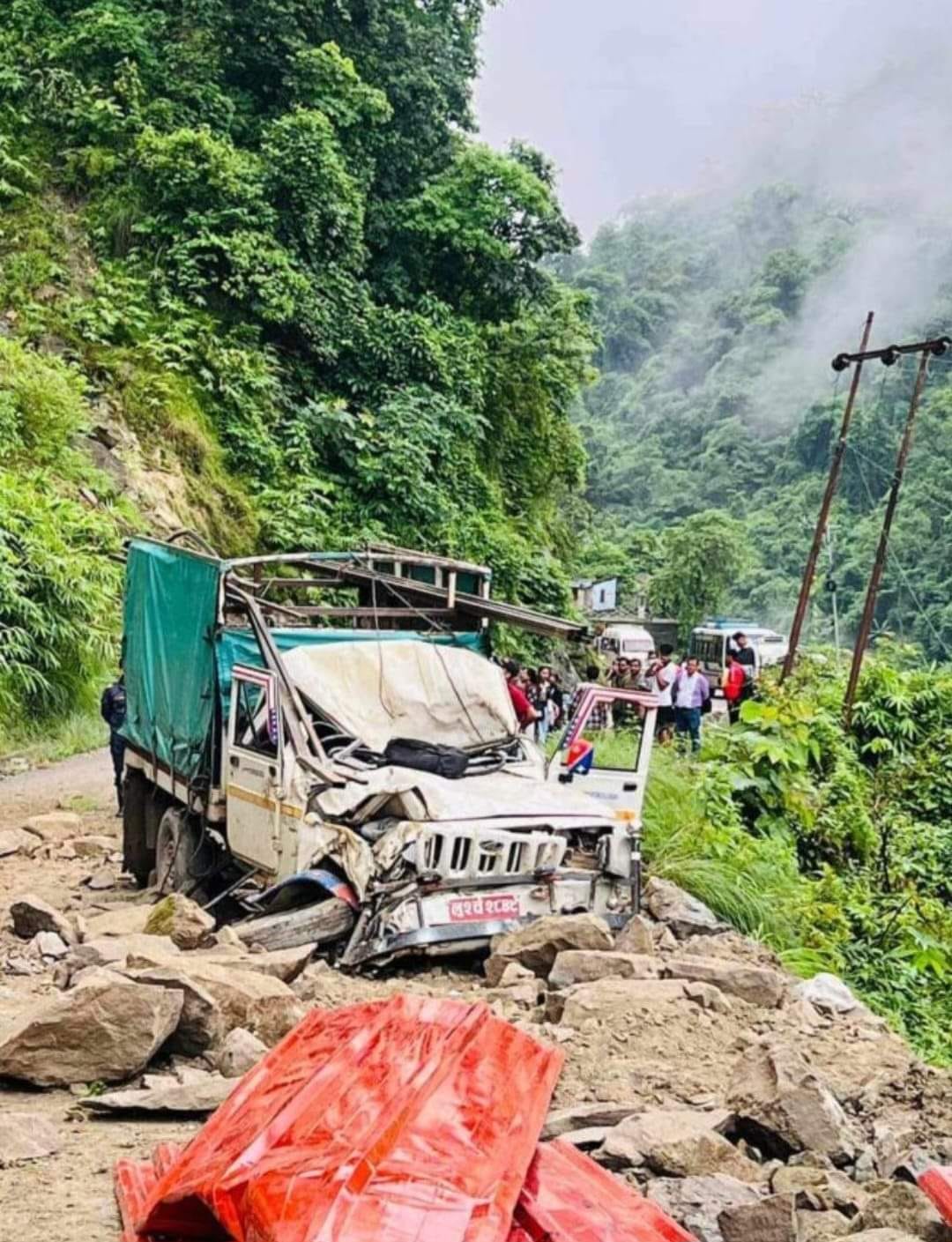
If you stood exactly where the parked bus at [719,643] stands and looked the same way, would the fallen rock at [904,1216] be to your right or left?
on your left

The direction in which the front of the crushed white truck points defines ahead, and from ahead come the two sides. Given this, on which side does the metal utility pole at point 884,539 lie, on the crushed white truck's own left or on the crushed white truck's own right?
on the crushed white truck's own left

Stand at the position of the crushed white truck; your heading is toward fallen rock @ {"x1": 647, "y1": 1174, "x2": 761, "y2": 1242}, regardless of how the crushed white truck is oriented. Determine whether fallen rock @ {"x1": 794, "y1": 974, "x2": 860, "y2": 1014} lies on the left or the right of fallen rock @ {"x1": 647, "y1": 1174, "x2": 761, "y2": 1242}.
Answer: left

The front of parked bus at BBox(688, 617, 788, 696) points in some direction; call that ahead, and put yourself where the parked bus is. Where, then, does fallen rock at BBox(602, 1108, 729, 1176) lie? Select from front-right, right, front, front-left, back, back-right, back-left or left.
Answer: front-left

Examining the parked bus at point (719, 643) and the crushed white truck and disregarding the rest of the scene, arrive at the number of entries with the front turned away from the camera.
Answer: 0

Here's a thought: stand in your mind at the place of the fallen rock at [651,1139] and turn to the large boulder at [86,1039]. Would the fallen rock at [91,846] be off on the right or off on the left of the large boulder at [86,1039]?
right

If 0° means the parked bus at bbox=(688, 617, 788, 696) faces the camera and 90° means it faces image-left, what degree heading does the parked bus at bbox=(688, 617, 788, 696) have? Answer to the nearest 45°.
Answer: approximately 45°

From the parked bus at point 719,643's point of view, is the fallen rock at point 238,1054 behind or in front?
in front

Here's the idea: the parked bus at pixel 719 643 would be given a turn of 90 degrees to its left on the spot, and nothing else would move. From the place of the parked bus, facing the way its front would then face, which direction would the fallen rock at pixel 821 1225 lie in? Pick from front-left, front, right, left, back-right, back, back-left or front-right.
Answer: front-right
